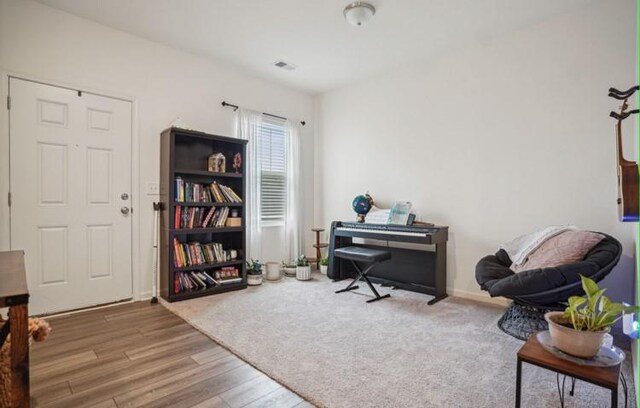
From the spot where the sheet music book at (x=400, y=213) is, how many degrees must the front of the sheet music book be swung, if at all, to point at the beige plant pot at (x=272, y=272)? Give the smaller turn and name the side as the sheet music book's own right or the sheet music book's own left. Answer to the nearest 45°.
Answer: approximately 45° to the sheet music book's own right

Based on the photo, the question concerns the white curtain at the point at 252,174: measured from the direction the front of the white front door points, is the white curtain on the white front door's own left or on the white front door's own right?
on the white front door's own left

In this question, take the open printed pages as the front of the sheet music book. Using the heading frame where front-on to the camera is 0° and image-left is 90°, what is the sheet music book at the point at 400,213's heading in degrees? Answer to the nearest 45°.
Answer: approximately 45°

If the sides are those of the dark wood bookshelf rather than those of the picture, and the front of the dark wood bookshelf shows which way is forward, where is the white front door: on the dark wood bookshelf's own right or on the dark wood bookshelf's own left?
on the dark wood bookshelf's own right
